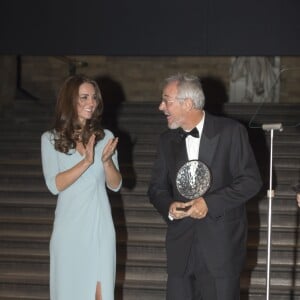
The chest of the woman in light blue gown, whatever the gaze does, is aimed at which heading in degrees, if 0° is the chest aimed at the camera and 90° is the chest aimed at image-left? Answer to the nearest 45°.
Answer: approximately 315°

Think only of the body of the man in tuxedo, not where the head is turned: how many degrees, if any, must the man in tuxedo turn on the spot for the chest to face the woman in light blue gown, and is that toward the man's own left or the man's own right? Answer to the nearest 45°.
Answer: approximately 45° to the man's own right

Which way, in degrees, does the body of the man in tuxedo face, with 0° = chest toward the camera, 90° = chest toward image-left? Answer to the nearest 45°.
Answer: approximately 45°

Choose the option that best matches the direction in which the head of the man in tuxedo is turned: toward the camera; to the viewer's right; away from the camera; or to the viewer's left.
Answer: to the viewer's left

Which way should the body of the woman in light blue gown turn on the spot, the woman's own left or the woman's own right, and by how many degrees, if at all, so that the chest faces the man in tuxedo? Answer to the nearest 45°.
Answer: approximately 45° to the woman's own left
